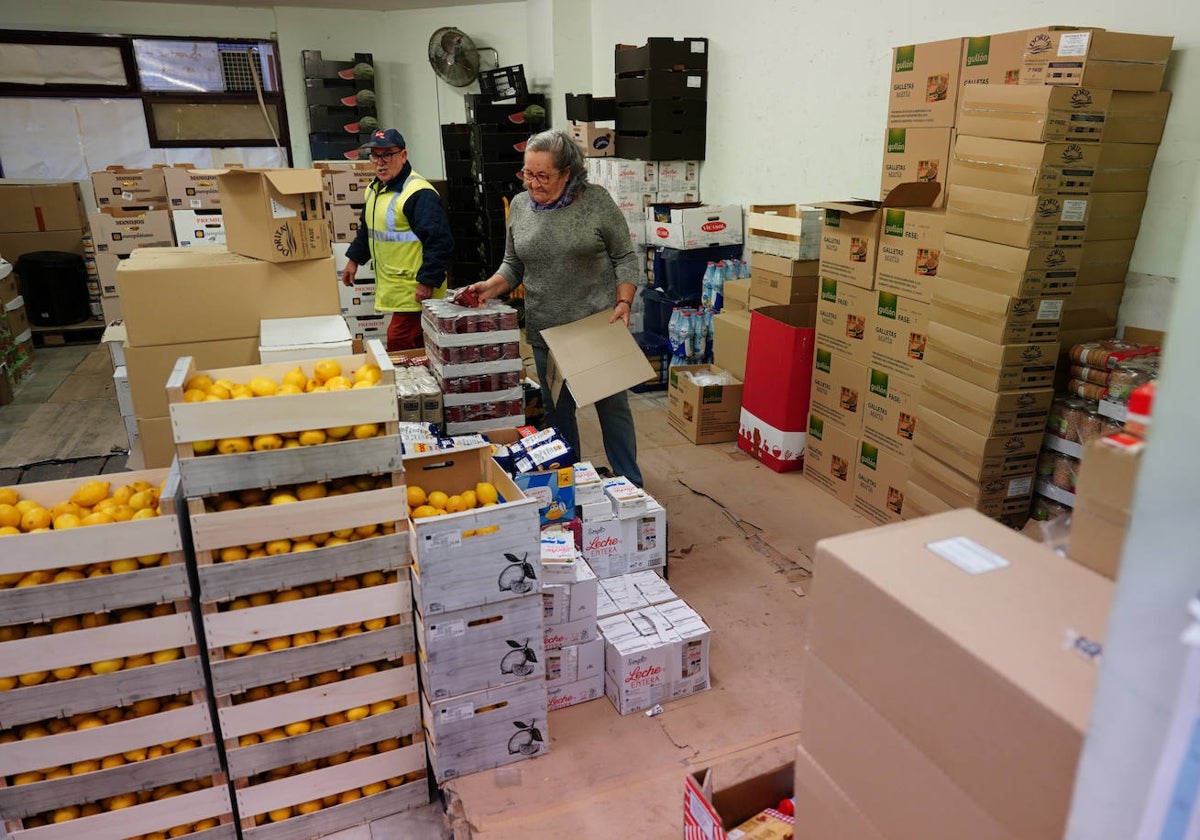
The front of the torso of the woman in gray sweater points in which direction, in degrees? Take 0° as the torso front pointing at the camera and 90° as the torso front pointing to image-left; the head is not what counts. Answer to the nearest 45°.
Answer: approximately 45°

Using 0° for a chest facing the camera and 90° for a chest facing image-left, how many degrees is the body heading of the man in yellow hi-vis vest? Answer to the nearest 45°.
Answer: approximately 45°

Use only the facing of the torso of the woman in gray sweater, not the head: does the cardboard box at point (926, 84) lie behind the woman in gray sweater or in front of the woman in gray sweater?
behind

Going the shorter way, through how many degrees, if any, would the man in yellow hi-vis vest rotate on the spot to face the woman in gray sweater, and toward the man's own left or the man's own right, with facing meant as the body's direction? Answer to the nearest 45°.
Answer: approximately 90° to the man's own left
